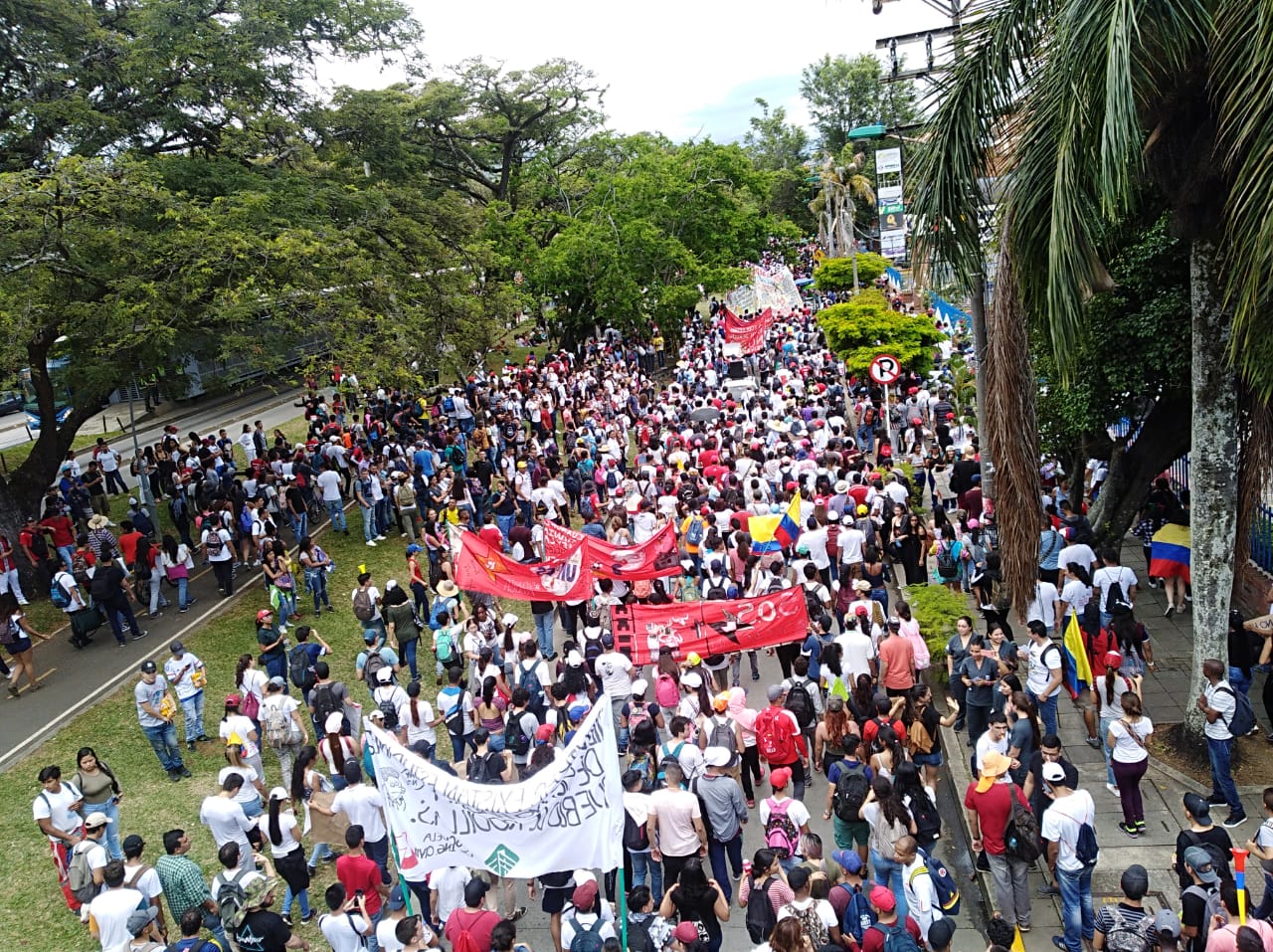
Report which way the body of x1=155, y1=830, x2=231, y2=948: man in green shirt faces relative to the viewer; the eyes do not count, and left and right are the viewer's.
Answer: facing away from the viewer and to the right of the viewer

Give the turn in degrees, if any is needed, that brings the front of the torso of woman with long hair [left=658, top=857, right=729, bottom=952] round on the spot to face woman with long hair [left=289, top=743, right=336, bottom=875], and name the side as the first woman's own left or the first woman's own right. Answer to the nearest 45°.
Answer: approximately 45° to the first woman's own left

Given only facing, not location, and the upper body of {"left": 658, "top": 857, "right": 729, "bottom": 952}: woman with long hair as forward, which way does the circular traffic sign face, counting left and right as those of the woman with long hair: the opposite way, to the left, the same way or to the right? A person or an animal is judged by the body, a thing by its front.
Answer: the opposite way

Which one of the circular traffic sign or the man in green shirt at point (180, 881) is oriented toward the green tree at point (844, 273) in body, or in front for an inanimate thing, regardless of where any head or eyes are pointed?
the man in green shirt

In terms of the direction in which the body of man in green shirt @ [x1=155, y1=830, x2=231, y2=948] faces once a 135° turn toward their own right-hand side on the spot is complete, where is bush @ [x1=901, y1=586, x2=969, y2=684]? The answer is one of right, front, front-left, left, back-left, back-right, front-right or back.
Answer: left

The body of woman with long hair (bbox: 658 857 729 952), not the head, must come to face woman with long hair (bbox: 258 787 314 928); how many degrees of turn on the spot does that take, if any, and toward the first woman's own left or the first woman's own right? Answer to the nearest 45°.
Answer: approximately 45° to the first woman's own left

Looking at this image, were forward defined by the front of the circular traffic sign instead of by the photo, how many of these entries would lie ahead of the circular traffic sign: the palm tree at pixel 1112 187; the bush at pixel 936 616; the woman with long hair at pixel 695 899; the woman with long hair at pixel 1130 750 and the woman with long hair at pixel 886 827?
5

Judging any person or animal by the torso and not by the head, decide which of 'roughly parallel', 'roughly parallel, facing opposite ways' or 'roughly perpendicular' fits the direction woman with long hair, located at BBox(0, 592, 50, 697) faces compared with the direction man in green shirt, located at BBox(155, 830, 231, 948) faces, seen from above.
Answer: roughly parallel

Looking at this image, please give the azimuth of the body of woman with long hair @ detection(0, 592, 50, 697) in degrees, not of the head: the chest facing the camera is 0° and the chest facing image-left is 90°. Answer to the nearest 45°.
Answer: approximately 225°

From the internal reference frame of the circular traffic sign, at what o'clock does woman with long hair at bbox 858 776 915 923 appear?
The woman with long hair is roughly at 12 o'clock from the circular traffic sign.

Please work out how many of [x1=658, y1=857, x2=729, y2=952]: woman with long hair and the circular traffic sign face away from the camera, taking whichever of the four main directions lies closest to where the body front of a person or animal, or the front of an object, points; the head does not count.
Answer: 1

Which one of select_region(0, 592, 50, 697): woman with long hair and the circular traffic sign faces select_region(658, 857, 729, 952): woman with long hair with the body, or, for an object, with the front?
the circular traffic sign

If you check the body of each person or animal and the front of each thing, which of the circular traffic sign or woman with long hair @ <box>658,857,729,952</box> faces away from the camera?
the woman with long hair

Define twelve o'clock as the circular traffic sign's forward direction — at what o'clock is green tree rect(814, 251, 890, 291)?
The green tree is roughly at 6 o'clock from the circular traffic sign.

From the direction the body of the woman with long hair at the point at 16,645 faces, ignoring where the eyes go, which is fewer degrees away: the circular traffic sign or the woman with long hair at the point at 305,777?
the circular traffic sign

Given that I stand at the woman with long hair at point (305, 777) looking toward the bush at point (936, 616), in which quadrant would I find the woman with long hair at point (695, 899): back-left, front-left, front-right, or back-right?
front-right

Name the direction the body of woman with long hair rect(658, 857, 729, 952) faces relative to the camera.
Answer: away from the camera

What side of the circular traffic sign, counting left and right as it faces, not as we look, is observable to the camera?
front
